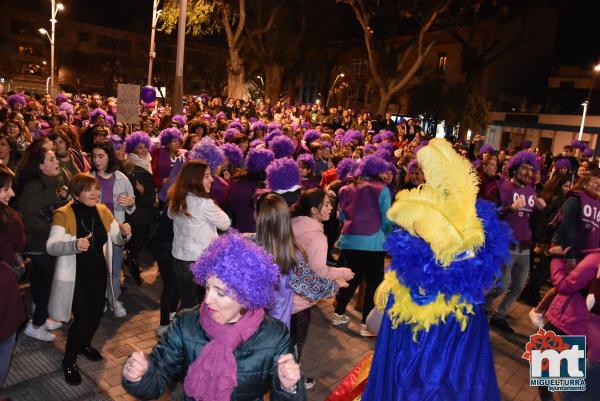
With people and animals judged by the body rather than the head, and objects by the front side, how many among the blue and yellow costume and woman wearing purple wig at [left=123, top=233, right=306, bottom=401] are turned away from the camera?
1

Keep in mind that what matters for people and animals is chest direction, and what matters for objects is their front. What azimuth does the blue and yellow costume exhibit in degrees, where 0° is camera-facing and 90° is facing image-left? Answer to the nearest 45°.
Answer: approximately 180°

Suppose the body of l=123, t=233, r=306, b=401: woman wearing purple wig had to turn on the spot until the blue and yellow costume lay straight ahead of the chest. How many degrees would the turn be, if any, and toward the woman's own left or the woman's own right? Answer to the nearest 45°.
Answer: approximately 90° to the woman's own left

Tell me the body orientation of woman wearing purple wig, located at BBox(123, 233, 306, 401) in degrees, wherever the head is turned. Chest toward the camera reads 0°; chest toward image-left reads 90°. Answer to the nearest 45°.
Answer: approximately 0°

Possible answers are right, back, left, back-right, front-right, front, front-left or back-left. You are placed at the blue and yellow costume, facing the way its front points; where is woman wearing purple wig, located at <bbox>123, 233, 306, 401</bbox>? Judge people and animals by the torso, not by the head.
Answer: back-left

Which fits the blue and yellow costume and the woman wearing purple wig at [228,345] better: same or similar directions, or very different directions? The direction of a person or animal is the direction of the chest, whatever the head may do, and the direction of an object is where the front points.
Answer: very different directions
